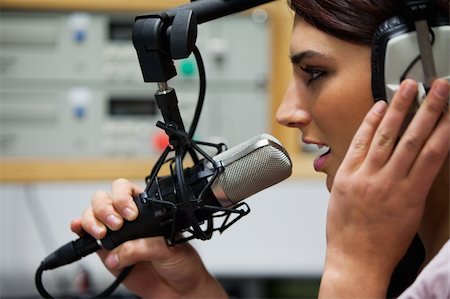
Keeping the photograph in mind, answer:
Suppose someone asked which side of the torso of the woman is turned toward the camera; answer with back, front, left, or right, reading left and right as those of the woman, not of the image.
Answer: left

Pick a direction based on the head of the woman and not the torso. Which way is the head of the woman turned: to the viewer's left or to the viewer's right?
to the viewer's left

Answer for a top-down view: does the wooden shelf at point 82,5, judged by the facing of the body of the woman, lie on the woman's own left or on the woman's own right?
on the woman's own right
